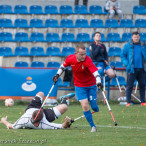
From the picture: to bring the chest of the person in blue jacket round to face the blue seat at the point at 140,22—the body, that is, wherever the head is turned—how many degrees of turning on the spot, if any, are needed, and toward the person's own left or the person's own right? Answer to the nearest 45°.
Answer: approximately 180°

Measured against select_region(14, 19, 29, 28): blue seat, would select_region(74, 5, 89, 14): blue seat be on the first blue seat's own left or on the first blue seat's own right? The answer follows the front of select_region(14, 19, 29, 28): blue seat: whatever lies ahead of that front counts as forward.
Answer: on the first blue seat's own left

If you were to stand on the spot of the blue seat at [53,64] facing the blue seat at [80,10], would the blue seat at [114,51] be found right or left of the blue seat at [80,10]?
right

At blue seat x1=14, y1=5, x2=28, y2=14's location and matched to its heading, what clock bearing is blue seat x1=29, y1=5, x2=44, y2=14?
blue seat x1=29, y1=5, x2=44, y2=14 is roughly at 9 o'clock from blue seat x1=14, y1=5, x2=28, y2=14.

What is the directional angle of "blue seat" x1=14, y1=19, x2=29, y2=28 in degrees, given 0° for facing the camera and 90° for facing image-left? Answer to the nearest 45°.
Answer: approximately 0°

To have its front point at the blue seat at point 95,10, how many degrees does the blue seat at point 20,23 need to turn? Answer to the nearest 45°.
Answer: approximately 90° to its left

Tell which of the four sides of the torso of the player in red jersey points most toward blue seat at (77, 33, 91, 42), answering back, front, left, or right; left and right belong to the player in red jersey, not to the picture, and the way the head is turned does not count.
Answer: back

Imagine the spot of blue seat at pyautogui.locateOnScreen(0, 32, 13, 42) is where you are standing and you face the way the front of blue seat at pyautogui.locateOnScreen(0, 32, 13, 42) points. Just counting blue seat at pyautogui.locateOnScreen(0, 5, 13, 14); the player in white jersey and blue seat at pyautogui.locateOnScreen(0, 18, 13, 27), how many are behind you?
2

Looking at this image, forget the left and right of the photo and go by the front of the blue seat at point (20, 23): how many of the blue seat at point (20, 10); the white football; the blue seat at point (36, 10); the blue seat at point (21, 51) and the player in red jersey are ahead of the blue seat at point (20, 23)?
3

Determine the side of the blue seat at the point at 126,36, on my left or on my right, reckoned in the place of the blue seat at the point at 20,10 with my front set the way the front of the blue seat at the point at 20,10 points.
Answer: on my left
